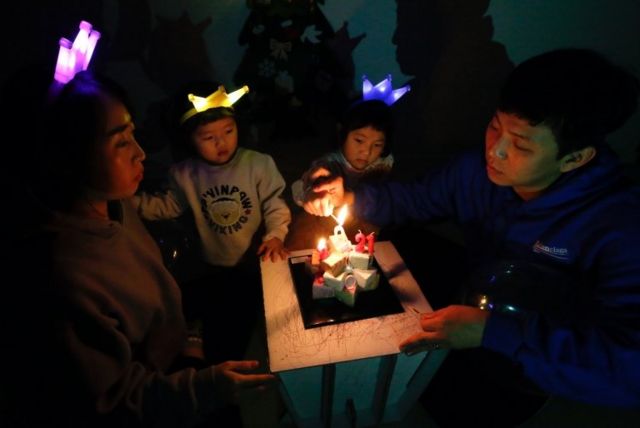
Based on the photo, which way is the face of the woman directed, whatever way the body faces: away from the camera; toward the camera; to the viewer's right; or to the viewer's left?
to the viewer's right

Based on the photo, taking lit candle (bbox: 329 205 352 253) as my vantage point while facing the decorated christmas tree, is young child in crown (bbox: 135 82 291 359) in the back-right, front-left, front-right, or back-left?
front-left

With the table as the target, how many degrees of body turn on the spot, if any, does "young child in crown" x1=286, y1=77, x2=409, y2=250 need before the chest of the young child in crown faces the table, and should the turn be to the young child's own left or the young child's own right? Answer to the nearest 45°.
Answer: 0° — they already face it

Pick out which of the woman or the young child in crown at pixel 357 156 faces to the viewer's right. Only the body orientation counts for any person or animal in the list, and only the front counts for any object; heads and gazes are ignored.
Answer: the woman

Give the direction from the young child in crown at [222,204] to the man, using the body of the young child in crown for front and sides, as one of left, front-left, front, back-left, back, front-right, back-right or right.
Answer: front-left

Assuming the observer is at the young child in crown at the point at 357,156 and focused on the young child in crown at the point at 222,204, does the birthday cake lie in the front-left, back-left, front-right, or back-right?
front-left

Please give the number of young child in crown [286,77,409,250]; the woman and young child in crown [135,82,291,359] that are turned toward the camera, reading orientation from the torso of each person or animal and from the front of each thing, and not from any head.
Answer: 2

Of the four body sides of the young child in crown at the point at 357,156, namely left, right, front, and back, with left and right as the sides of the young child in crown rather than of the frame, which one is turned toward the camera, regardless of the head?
front

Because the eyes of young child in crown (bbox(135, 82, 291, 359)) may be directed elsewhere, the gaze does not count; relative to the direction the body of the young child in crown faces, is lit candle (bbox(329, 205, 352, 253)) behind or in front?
in front

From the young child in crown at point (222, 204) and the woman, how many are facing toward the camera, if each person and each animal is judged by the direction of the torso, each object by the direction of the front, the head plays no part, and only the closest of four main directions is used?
1

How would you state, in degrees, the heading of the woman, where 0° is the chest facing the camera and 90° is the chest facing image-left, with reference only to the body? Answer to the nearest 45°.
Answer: approximately 270°

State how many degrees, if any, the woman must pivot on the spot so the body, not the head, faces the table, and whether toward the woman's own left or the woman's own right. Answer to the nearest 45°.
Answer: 0° — they already face it

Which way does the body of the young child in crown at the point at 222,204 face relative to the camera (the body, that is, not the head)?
toward the camera

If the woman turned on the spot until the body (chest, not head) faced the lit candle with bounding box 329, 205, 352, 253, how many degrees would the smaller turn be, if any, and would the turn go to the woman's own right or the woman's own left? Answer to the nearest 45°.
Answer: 0° — they already face it
